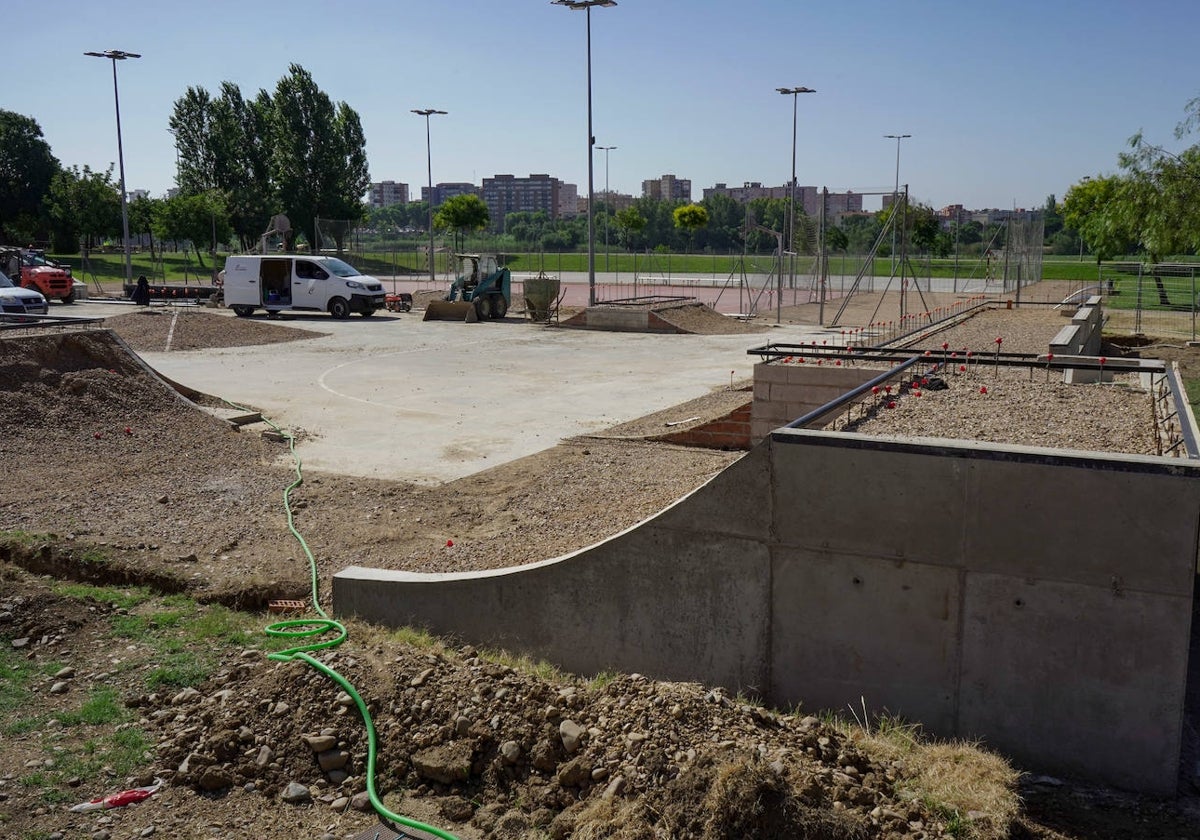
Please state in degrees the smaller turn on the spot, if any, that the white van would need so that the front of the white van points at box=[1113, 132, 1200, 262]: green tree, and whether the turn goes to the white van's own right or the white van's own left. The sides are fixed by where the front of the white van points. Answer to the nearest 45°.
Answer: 0° — it already faces it

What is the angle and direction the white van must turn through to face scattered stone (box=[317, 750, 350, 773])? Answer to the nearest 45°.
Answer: approximately 45° to its right

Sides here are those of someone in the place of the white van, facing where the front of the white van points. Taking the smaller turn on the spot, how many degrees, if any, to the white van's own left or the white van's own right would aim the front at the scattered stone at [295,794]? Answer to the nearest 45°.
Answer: approximately 45° to the white van's own right

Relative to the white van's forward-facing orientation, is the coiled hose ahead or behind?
ahead

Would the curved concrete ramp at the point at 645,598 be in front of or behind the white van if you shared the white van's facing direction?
in front

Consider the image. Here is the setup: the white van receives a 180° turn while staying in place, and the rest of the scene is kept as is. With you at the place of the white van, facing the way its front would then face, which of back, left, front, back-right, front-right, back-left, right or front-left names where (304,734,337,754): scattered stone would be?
back-left

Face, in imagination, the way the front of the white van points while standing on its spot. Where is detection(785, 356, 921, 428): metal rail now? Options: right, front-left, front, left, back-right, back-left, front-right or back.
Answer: front-right

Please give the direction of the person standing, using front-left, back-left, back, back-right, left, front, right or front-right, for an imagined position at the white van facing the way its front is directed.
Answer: back

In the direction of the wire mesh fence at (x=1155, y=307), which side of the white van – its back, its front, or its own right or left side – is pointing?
front

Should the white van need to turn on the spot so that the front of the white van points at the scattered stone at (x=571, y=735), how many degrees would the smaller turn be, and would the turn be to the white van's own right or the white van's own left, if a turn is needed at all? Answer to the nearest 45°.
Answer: approximately 45° to the white van's own right

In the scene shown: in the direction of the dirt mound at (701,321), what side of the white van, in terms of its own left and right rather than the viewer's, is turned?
front

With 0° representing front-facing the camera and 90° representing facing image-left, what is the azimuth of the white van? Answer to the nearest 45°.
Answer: approximately 315°

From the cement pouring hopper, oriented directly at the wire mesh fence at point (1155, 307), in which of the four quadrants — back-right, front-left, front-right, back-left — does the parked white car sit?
back-right
